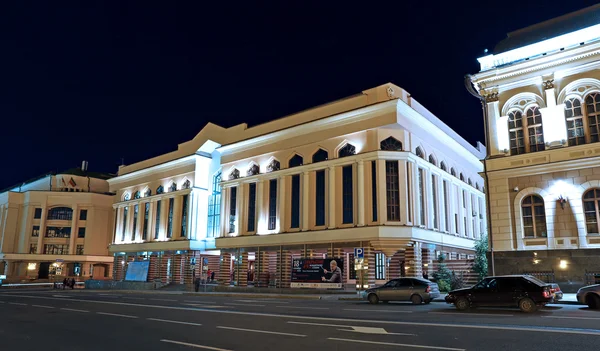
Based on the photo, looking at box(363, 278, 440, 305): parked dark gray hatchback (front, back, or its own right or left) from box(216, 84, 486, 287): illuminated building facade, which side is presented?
right

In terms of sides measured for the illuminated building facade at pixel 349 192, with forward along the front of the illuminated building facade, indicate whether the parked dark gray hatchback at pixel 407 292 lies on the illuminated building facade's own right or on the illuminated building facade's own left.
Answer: on the illuminated building facade's own left

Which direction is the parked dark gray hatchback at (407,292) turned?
to the viewer's left

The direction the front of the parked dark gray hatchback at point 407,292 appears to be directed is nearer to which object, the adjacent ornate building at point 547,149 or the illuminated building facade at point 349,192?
the illuminated building facade

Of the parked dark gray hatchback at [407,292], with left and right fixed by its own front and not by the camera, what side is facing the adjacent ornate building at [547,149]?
back

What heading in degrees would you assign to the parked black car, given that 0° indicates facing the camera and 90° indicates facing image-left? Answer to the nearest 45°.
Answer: approximately 90°

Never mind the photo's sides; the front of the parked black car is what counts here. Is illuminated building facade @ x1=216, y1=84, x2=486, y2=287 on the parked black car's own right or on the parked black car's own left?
on the parked black car's own right

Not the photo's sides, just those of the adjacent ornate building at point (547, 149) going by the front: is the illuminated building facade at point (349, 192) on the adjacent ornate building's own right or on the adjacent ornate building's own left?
on the adjacent ornate building's own right

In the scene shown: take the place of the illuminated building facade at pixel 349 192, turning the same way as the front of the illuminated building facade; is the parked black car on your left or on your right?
on your left

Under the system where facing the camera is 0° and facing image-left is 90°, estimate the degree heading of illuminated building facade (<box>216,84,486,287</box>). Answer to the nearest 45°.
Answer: approximately 45°

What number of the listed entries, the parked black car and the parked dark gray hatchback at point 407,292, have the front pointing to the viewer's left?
2

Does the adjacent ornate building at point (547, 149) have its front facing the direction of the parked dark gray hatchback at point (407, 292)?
yes
